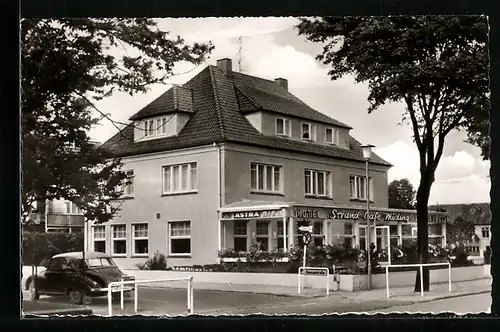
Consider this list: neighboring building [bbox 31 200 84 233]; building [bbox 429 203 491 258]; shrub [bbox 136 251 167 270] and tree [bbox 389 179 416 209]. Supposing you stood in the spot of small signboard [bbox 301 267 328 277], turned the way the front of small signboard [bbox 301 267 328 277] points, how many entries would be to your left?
2

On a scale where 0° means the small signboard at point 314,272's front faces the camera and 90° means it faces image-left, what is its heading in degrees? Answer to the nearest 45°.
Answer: approximately 0°
